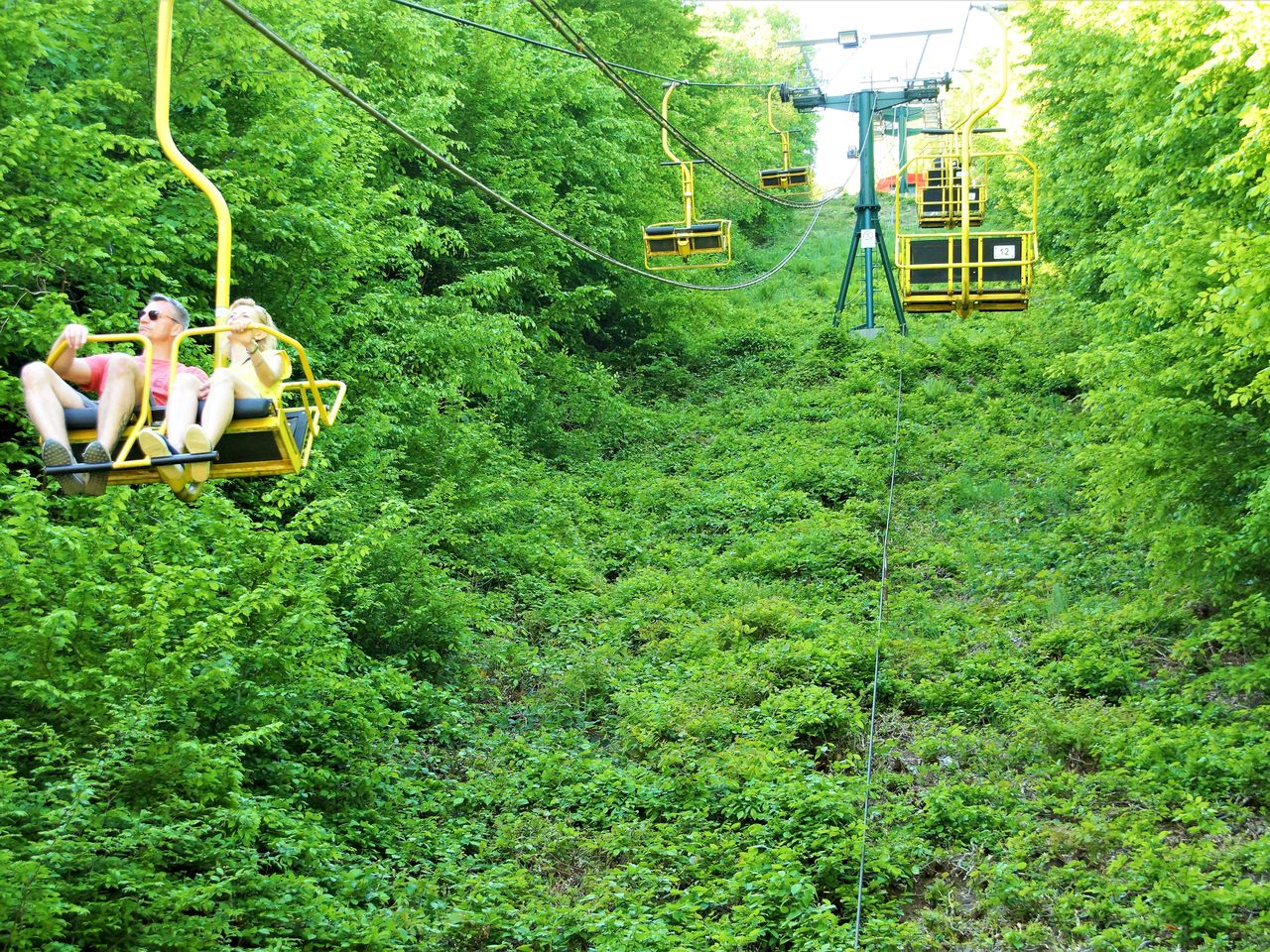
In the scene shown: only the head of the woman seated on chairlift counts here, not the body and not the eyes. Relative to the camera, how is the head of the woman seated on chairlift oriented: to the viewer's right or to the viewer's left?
to the viewer's left

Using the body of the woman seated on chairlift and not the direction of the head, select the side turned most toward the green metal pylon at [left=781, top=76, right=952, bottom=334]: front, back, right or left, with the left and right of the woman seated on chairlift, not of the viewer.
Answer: back

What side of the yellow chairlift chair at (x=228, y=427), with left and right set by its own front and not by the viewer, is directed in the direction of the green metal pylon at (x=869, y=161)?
back

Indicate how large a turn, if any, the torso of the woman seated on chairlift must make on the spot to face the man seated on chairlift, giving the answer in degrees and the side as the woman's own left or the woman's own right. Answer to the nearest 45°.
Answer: approximately 45° to the woman's own right

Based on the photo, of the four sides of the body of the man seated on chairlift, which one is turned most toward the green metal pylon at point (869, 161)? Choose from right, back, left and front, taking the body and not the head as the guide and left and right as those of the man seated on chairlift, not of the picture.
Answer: back

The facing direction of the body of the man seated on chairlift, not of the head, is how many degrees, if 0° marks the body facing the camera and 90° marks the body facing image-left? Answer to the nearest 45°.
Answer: approximately 45°

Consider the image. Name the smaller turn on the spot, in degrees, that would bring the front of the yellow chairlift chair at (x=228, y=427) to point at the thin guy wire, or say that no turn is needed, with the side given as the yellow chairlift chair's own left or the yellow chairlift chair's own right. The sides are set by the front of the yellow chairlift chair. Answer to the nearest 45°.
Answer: approximately 180°

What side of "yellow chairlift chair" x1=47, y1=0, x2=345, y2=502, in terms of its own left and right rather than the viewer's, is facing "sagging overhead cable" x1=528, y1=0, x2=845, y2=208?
back

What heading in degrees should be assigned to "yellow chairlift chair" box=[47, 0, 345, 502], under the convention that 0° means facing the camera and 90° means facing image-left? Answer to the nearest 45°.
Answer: approximately 45°

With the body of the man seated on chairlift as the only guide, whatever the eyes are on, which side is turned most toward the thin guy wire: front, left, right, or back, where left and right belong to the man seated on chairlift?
back

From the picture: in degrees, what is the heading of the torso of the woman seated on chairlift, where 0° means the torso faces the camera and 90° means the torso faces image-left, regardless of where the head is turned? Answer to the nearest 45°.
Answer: approximately 45°
